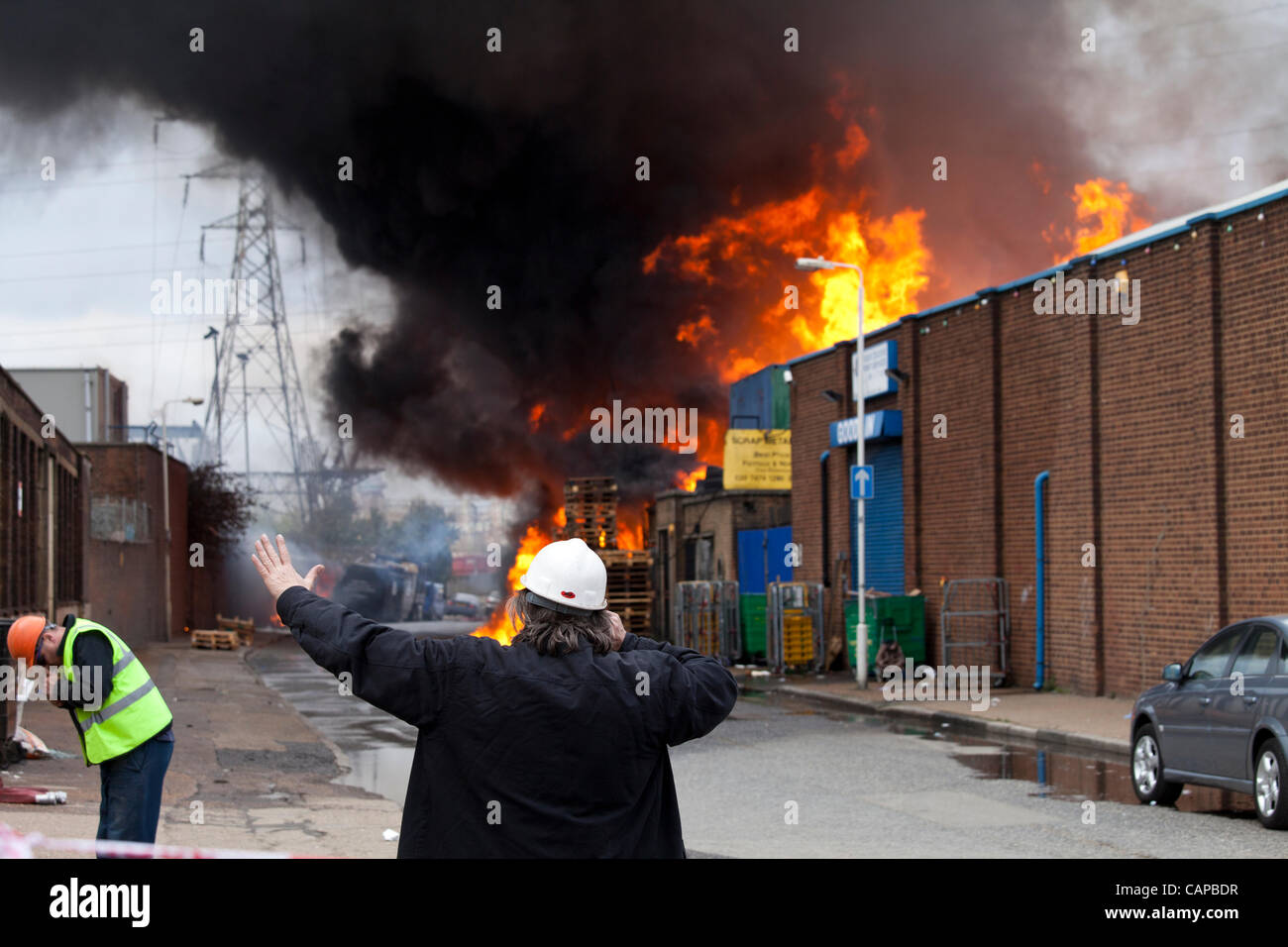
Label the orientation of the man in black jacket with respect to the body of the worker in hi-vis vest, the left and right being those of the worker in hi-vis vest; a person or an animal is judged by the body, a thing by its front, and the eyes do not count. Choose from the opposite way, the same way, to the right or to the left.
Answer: to the right

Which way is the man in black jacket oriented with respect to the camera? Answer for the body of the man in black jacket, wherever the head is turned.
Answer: away from the camera

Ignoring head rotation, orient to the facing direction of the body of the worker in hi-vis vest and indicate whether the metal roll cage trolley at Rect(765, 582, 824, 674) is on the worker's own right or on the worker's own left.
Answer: on the worker's own right

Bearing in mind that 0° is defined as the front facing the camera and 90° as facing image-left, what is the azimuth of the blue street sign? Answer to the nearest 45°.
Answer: approximately 0°

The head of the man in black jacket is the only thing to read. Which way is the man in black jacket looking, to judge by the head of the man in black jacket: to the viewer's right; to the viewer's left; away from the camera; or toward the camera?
away from the camera

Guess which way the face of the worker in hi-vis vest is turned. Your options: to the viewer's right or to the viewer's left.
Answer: to the viewer's left

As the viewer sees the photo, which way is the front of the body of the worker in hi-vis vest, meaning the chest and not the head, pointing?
to the viewer's left

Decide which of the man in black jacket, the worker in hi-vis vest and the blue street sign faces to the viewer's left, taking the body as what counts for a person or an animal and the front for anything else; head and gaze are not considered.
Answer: the worker in hi-vis vest

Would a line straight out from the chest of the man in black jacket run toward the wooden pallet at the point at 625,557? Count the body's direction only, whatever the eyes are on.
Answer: yes
